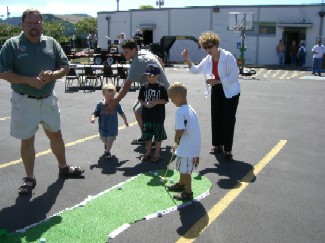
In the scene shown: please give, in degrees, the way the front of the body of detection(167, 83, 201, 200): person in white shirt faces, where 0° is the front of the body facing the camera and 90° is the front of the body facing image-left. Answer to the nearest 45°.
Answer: approximately 90°

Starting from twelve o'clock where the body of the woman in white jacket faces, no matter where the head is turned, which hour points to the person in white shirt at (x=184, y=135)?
The person in white shirt is roughly at 11 o'clock from the woman in white jacket.

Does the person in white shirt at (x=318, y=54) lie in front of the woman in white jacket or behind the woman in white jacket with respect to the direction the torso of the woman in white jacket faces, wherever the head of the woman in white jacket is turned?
behind

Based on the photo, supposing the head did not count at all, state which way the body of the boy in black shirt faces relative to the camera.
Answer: toward the camera

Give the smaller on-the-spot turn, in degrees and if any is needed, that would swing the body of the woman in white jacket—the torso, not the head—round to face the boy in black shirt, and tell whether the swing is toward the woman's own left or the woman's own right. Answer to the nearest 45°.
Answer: approximately 45° to the woman's own right

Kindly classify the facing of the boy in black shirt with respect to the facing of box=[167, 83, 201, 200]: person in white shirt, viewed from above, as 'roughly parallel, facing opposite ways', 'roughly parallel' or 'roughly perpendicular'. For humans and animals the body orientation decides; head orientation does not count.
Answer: roughly perpendicular

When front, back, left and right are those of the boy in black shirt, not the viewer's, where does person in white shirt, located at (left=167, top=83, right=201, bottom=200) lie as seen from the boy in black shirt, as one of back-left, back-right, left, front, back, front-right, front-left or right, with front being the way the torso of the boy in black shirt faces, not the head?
front

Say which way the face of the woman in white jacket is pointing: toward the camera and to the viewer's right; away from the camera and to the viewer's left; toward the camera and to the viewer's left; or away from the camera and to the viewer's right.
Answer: toward the camera and to the viewer's left

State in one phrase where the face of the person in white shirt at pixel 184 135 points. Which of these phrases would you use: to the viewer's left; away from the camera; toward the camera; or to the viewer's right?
to the viewer's left

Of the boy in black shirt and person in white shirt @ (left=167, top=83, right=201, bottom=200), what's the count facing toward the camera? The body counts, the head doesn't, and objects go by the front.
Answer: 1

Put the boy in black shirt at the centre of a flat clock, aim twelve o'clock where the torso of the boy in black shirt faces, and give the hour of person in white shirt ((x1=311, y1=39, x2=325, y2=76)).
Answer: The person in white shirt is roughly at 7 o'clock from the boy in black shirt.

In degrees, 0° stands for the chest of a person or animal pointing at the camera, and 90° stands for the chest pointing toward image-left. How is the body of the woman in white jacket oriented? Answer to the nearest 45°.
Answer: approximately 45°

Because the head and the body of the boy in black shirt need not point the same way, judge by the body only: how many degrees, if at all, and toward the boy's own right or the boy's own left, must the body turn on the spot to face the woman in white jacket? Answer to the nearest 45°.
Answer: approximately 90° to the boy's own left
